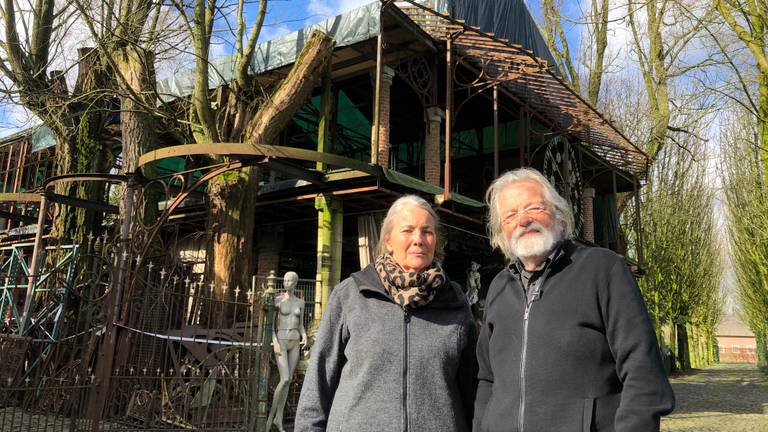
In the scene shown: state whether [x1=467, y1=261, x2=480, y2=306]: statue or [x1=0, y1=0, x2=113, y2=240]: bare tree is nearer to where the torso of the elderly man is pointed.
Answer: the bare tree

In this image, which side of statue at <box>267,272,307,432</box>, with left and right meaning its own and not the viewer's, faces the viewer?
front

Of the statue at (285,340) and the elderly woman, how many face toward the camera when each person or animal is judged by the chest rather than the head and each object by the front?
2

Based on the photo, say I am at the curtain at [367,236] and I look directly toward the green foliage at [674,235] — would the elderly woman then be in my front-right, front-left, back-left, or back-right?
back-right

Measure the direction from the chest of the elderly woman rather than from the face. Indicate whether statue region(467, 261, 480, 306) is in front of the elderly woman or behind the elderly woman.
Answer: behind

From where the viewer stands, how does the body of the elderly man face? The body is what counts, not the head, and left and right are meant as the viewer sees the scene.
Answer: facing the viewer and to the left of the viewer

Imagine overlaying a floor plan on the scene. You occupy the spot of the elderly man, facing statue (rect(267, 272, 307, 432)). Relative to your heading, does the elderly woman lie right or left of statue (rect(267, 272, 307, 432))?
left

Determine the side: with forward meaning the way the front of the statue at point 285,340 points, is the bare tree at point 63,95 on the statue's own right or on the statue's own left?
on the statue's own right

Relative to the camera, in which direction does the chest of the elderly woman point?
toward the camera

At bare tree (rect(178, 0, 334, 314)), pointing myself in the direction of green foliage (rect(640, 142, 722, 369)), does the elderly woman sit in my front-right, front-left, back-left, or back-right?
back-right

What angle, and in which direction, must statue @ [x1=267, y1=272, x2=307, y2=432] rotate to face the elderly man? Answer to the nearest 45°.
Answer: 0° — it already faces them

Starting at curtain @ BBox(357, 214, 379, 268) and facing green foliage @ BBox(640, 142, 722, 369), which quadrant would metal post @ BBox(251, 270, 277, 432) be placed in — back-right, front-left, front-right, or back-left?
back-right

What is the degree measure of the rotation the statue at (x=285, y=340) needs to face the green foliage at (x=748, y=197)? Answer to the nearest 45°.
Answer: approximately 135° to its left

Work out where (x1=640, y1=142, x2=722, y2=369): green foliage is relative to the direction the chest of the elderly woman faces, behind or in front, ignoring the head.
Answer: behind

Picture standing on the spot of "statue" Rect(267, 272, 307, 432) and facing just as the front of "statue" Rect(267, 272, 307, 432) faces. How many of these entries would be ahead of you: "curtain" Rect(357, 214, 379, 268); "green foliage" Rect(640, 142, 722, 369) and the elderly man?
1

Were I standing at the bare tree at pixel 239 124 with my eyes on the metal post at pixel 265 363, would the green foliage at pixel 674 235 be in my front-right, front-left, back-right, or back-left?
back-left
